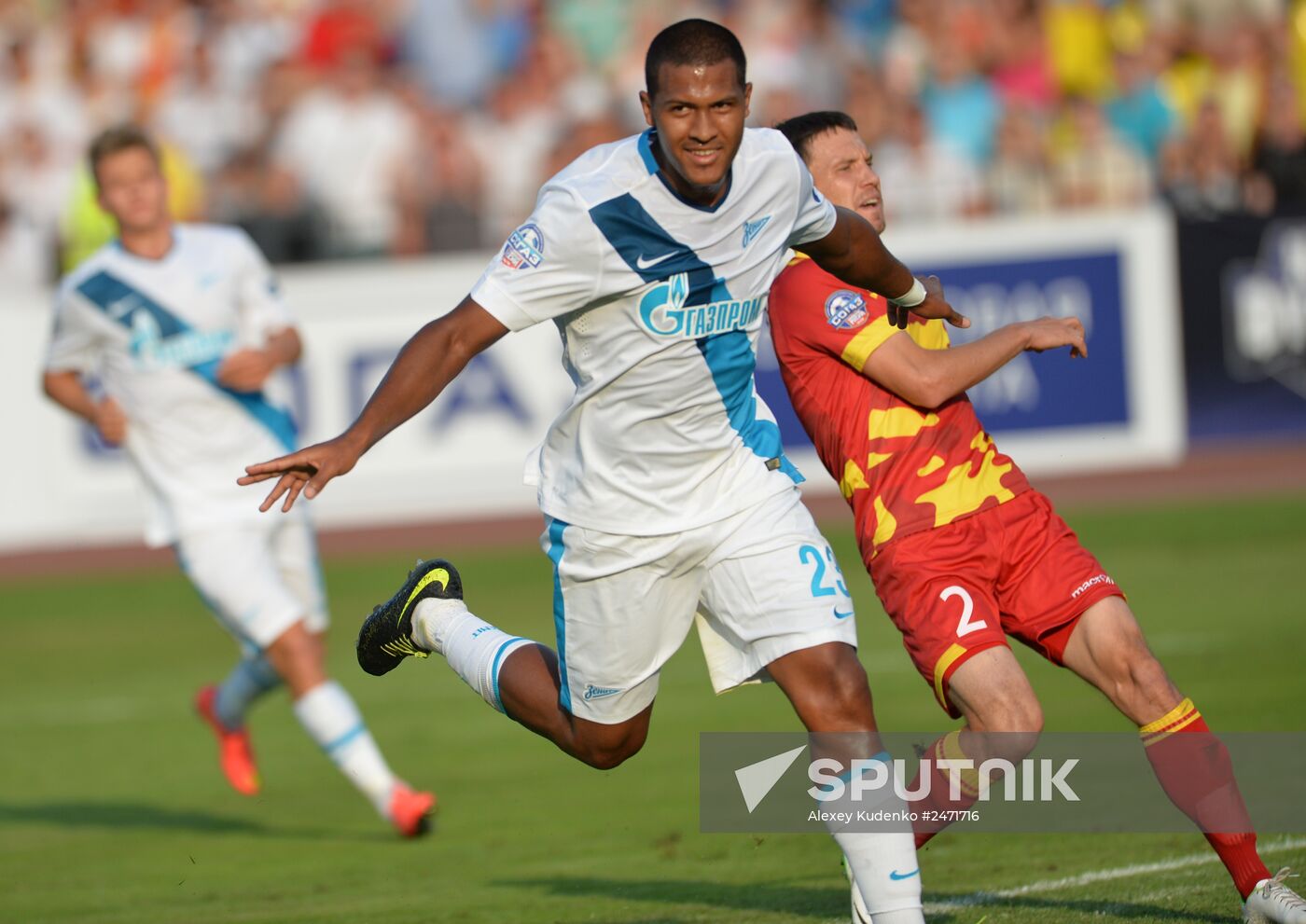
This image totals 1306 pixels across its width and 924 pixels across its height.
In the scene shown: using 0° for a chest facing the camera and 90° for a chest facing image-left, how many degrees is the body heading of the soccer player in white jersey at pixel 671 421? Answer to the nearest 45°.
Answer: approximately 315°

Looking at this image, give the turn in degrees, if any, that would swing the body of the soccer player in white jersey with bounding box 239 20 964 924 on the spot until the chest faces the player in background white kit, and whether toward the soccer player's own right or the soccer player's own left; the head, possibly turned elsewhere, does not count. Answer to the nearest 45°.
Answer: approximately 180°
